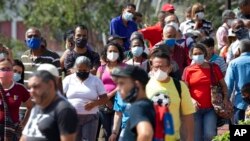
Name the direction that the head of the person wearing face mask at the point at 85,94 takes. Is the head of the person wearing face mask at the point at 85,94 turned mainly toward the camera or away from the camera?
toward the camera

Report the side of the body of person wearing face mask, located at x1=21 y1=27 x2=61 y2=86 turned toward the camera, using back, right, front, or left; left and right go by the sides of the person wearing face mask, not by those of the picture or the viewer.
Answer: front

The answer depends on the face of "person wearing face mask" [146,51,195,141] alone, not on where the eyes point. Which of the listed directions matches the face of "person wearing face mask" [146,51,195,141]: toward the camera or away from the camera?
toward the camera

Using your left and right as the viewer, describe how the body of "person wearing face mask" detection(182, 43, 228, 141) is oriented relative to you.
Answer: facing the viewer

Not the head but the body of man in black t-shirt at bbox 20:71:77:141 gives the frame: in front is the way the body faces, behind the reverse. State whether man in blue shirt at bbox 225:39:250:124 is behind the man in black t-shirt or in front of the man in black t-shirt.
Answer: behind

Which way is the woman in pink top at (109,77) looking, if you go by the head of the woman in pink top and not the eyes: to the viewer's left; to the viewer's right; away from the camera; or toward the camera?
toward the camera

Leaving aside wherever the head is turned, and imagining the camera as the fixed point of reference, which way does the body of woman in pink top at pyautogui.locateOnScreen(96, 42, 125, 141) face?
toward the camera
